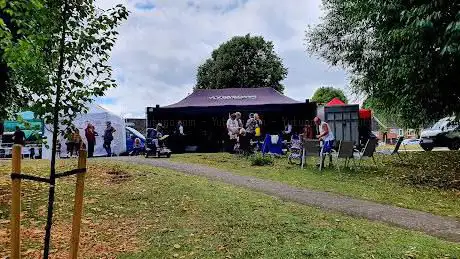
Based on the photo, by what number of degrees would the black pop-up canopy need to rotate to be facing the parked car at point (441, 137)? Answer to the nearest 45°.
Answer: approximately 90° to its left

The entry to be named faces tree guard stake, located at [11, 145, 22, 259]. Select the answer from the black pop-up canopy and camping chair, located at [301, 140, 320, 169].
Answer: the black pop-up canopy

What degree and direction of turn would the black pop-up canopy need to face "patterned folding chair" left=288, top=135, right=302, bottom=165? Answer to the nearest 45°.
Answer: approximately 45° to its left

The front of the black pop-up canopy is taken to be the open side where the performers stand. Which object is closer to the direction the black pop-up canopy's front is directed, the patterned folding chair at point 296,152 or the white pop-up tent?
the patterned folding chair
